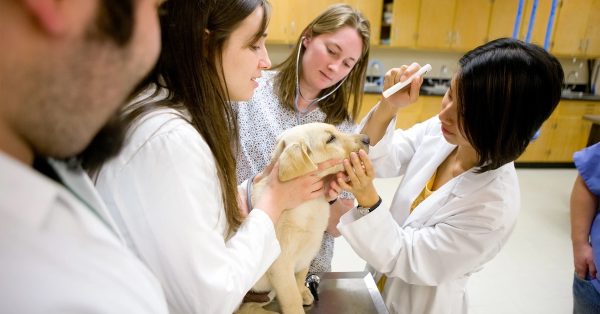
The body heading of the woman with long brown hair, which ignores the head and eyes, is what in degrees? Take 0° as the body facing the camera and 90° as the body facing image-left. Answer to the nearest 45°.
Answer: approximately 270°

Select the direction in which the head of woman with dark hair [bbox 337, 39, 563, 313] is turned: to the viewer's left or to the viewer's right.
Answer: to the viewer's left

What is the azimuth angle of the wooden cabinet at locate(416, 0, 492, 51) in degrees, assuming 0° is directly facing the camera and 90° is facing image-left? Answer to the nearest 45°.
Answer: approximately 0°

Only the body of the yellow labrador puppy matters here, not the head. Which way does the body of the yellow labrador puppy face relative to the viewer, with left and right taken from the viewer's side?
facing to the right of the viewer

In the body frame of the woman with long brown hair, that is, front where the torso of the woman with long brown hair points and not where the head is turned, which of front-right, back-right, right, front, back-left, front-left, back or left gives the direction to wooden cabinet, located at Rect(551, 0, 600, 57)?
front-left

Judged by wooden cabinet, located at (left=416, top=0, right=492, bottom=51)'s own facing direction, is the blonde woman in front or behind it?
in front

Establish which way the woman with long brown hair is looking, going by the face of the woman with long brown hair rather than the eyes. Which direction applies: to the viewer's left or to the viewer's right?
to the viewer's right

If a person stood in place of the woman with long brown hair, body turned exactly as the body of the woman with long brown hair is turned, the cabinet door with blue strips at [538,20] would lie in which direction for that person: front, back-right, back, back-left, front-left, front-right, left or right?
front-left

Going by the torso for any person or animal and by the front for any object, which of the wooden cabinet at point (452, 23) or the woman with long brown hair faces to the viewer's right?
the woman with long brown hair

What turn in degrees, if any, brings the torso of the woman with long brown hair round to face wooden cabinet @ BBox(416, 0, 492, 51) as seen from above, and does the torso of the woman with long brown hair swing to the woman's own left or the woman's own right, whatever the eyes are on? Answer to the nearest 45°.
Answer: approximately 45° to the woman's own left
